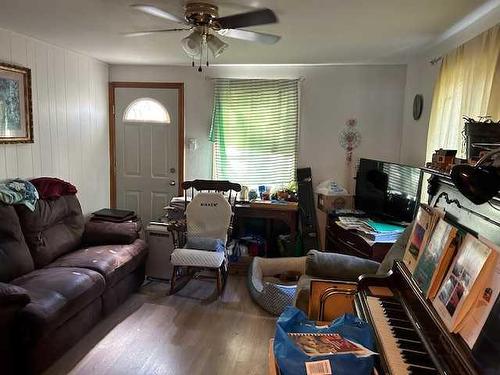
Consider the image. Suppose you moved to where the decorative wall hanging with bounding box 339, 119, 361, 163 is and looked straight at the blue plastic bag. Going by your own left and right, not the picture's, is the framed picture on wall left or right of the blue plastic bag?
right

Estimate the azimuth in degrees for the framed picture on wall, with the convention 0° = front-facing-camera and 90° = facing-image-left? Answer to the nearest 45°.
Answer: approximately 315°

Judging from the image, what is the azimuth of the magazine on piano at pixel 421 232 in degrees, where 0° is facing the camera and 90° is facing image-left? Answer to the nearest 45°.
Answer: approximately 45°

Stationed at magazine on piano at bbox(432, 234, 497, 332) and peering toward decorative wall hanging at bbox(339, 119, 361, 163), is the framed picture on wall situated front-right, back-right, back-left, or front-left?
front-left

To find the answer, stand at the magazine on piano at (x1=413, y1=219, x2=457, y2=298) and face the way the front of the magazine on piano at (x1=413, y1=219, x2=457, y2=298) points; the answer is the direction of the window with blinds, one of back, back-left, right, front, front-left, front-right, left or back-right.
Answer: right

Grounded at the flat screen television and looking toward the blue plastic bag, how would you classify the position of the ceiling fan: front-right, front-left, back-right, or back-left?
front-right

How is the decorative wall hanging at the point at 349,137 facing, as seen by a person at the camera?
facing the viewer

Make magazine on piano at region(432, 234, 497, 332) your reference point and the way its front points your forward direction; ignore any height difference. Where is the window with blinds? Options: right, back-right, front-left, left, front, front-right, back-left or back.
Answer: right

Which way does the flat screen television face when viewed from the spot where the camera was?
facing the viewer and to the left of the viewer

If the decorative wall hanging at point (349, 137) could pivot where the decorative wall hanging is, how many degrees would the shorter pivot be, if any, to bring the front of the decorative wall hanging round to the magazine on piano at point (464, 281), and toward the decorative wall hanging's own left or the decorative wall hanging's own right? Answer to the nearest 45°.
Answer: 0° — it already faces it

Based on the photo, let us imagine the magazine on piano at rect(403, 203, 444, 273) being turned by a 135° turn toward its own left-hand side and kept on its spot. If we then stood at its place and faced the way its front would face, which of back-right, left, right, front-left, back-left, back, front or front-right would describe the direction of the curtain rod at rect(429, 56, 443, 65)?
left

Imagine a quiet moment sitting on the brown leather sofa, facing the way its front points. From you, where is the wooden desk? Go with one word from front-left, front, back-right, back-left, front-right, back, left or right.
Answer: front-left

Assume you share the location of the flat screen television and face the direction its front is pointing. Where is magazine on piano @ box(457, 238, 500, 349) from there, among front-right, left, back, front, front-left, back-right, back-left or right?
front-left

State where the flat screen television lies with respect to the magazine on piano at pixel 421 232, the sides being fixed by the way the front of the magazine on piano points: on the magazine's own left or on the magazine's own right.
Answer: on the magazine's own right

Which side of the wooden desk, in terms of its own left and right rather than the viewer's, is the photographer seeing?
front

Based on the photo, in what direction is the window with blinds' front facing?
toward the camera
